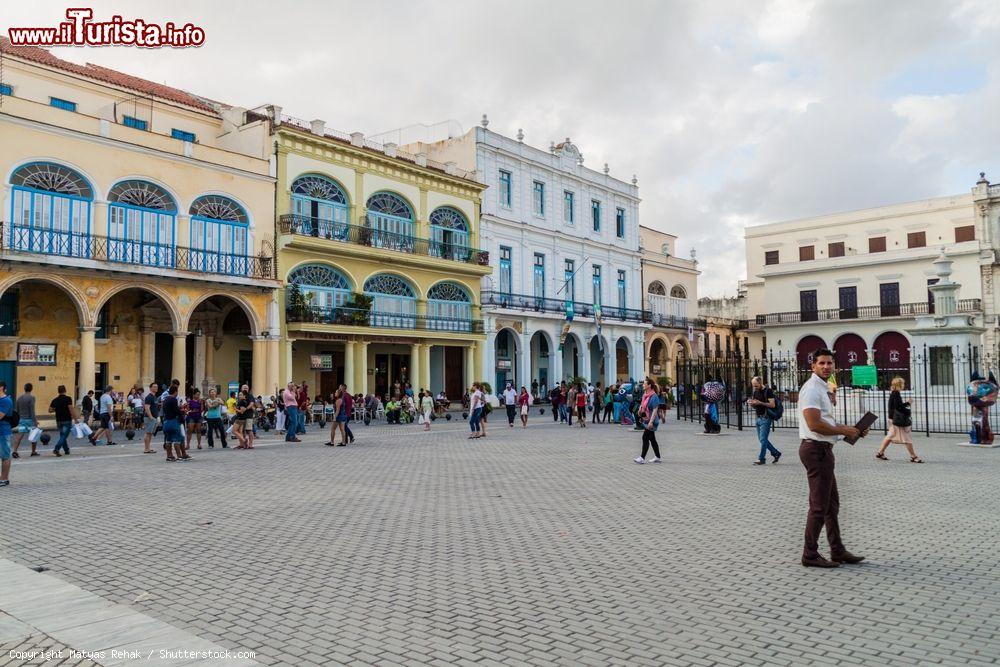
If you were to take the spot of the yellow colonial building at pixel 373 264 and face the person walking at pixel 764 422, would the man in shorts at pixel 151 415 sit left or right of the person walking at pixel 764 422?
right

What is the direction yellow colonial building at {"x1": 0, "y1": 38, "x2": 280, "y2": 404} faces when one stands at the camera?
facing the viewer and to the right of the viewer

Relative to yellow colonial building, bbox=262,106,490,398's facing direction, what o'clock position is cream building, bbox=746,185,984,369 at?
The cream building is roughly at 10 o'clock from the yellow colonial building.

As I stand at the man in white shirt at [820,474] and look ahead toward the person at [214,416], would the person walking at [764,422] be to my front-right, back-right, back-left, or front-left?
front-right

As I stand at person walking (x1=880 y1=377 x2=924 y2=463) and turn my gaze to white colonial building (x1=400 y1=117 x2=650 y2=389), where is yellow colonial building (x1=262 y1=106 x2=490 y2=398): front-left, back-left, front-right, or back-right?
front-left

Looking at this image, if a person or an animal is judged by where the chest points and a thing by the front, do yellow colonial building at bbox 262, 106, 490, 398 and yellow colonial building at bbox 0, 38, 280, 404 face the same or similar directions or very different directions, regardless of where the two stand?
same or similar directions

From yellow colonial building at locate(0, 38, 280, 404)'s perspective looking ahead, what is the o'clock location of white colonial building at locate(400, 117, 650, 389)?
The white colonial building is roughly at 10 o'clock from the yellow colonial building.

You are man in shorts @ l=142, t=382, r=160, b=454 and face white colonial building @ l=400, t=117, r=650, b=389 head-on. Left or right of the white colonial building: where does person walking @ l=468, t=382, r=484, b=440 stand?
right

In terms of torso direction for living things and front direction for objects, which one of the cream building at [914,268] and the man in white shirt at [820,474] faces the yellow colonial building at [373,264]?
the cream building

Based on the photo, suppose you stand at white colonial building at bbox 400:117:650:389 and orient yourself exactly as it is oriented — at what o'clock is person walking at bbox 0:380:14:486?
The person walking is roughly at 2 o'clock from the white colonial building.

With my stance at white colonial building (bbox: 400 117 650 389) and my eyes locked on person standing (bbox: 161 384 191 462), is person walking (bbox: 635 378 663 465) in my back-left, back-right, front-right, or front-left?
front-left
